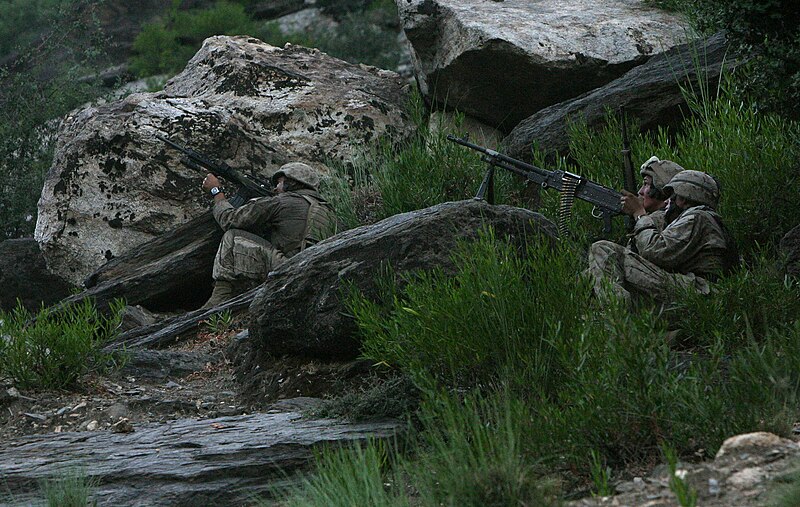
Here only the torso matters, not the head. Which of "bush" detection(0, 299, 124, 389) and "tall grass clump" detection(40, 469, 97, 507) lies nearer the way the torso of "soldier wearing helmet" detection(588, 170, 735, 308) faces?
the bush

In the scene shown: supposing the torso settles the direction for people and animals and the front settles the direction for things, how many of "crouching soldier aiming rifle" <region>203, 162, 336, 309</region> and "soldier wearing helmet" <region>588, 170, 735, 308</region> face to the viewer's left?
2

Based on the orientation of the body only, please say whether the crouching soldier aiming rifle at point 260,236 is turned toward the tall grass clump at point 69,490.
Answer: no

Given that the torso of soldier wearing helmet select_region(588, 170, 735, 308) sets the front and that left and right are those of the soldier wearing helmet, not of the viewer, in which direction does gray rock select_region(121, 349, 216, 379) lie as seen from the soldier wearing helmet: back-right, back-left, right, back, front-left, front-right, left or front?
front

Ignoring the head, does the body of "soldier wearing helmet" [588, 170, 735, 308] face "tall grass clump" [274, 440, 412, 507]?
no

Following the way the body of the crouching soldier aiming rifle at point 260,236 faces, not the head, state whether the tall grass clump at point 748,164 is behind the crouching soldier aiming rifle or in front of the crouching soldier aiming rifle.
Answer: behind

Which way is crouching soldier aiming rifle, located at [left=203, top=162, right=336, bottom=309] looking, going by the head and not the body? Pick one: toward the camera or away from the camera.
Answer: away from the camera

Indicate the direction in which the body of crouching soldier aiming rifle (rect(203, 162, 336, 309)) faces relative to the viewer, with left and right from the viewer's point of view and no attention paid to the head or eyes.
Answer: facing to the left of the viewer

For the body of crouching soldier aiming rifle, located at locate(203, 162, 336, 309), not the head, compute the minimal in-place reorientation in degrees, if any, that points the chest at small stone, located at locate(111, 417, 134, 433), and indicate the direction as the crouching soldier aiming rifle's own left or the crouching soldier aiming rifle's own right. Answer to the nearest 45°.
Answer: approximately 90° to the crouching soldier aiming rifle's own left

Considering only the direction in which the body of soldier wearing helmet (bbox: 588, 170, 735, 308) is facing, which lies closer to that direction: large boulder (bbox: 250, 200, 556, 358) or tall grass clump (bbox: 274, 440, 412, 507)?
the large boulder

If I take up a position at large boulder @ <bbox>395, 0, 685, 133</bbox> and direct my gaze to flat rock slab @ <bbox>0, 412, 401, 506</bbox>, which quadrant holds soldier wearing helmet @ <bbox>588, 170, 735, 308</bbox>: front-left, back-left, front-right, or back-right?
front-left

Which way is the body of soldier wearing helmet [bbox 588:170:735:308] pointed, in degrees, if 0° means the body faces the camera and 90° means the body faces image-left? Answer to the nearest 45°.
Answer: approximately 90°

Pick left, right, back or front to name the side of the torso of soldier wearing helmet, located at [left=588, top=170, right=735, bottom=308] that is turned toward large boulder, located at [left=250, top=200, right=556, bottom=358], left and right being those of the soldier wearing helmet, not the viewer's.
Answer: front

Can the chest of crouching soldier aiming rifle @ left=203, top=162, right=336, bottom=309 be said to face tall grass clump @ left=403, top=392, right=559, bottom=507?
no

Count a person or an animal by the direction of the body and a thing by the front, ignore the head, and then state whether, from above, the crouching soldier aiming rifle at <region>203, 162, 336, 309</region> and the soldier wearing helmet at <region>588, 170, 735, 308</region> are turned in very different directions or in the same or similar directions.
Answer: same or similar directions

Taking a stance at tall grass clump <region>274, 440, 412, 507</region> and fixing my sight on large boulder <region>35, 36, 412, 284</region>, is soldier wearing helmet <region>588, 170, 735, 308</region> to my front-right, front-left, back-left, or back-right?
front-right
